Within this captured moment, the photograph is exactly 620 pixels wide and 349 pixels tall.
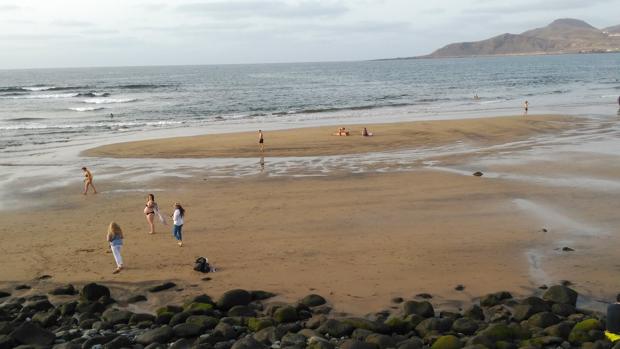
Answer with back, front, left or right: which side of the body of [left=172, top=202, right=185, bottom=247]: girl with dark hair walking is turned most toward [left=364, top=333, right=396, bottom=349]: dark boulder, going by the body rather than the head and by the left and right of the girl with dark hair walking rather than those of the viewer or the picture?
left

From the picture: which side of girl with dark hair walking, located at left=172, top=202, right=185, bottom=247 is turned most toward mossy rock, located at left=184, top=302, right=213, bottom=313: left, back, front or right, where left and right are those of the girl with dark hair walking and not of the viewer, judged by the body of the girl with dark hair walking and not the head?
left

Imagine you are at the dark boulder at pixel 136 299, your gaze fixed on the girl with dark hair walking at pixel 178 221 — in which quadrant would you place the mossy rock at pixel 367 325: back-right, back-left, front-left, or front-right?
back-right

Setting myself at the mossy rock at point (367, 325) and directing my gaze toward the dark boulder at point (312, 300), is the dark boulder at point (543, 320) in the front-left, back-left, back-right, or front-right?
back-right

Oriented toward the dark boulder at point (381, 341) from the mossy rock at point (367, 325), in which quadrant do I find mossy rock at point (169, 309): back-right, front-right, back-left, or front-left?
back-right

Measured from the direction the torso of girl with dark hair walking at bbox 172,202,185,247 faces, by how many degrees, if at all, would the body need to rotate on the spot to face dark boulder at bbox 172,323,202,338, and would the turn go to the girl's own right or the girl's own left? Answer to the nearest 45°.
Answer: approximately 90° to the girl's own left

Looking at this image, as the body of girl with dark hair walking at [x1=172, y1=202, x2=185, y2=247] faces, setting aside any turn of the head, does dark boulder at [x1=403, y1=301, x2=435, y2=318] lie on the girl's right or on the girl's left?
on the girl's left

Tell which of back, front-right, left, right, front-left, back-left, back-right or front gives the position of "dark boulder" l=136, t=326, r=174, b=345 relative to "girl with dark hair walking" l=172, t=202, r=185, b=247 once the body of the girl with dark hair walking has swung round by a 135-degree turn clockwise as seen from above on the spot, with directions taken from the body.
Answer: back-right

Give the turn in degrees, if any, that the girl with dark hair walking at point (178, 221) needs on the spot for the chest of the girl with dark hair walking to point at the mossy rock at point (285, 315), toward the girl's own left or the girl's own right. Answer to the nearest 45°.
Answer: approximately 90° to the girl's own left

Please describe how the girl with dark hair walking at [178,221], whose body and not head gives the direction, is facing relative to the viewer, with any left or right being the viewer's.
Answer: facing to the left of the viewer

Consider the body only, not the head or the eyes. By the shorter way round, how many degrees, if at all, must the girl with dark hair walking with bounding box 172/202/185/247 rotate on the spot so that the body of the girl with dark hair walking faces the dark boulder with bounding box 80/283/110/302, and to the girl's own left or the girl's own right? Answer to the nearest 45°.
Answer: approximately 45° to the girl's own left
